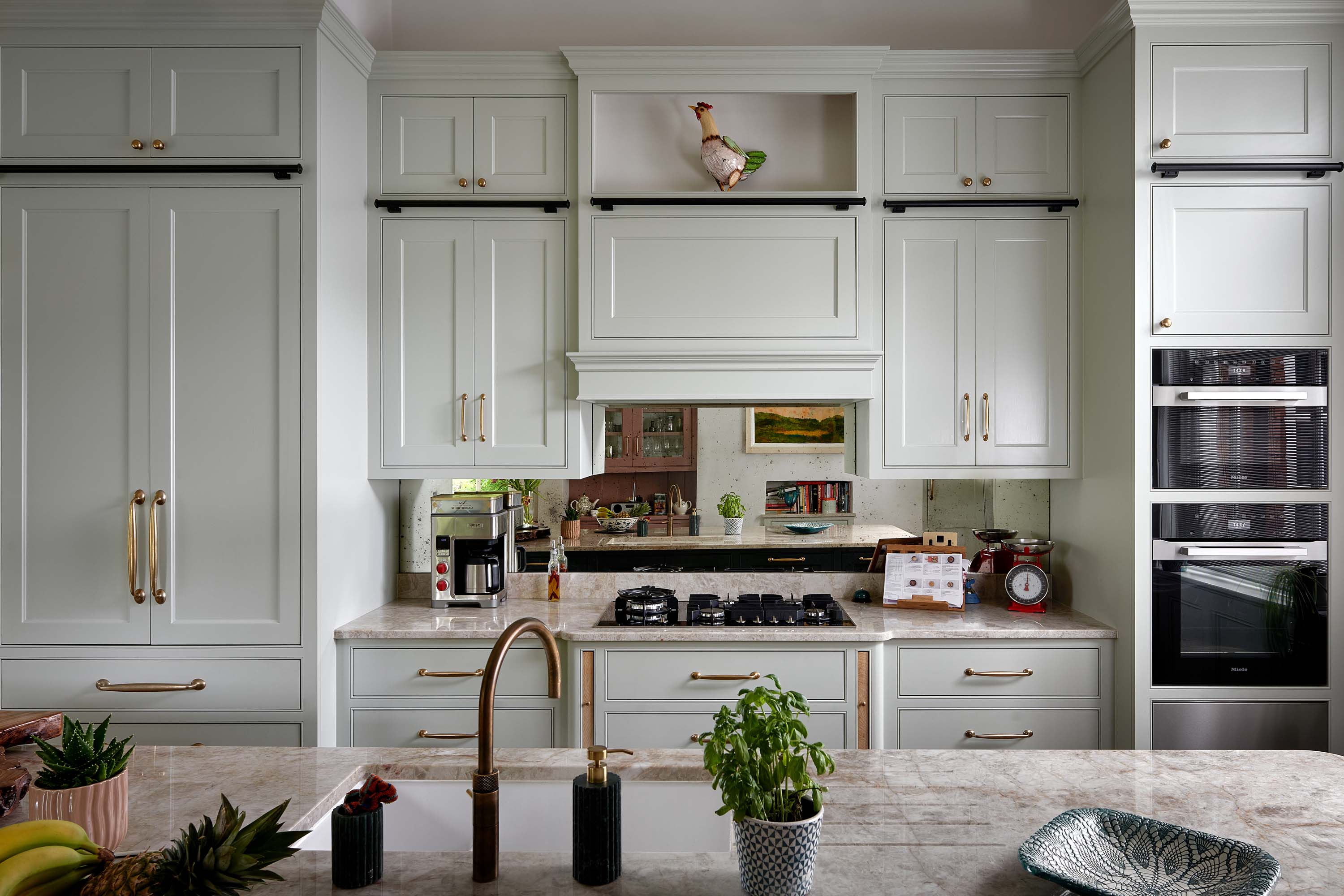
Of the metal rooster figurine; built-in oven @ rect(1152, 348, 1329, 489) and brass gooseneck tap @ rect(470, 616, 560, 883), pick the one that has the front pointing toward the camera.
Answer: the built-in oven

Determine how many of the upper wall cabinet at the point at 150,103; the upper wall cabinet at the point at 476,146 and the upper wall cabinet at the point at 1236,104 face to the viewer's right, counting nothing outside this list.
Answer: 0

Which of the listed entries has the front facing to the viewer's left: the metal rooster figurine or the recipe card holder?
the metal rooster figurine

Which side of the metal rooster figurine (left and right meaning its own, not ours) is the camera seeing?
left

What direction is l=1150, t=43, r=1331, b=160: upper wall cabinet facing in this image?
toward the camera

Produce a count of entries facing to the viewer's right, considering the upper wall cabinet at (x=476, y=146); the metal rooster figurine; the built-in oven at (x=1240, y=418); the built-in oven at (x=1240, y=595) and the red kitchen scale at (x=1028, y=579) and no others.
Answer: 0

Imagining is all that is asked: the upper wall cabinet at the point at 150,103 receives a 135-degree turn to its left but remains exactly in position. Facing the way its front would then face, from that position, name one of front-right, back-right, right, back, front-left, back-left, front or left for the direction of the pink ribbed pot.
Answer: back-right

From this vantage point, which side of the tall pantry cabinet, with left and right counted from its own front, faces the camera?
front

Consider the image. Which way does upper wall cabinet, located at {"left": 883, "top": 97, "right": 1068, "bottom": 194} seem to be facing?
toward the camera

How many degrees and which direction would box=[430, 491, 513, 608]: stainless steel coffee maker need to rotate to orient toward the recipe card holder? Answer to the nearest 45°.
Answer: approximately 90° to its left

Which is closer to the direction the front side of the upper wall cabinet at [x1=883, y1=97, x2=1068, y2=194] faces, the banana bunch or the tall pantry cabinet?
the banana bunch

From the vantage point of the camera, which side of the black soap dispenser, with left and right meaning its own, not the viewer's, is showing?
right

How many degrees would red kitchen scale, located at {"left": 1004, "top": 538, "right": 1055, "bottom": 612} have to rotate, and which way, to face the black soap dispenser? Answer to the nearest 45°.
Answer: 0° — it already faces it

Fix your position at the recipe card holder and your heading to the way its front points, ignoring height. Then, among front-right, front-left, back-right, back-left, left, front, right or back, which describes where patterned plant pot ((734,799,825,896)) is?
front
